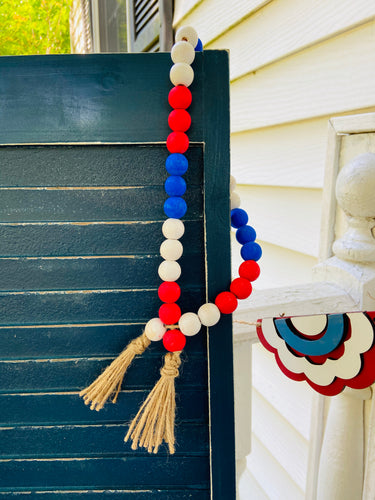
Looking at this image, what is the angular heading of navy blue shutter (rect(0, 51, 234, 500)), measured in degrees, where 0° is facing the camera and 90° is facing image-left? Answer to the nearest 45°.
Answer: approximately 0°

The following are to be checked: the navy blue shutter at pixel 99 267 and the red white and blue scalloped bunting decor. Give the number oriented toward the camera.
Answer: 2
